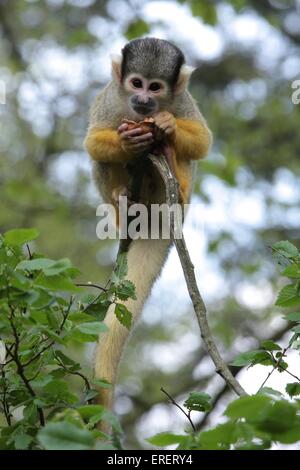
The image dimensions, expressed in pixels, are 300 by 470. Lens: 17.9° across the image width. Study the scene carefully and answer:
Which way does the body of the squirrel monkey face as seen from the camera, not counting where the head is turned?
toward the camera
